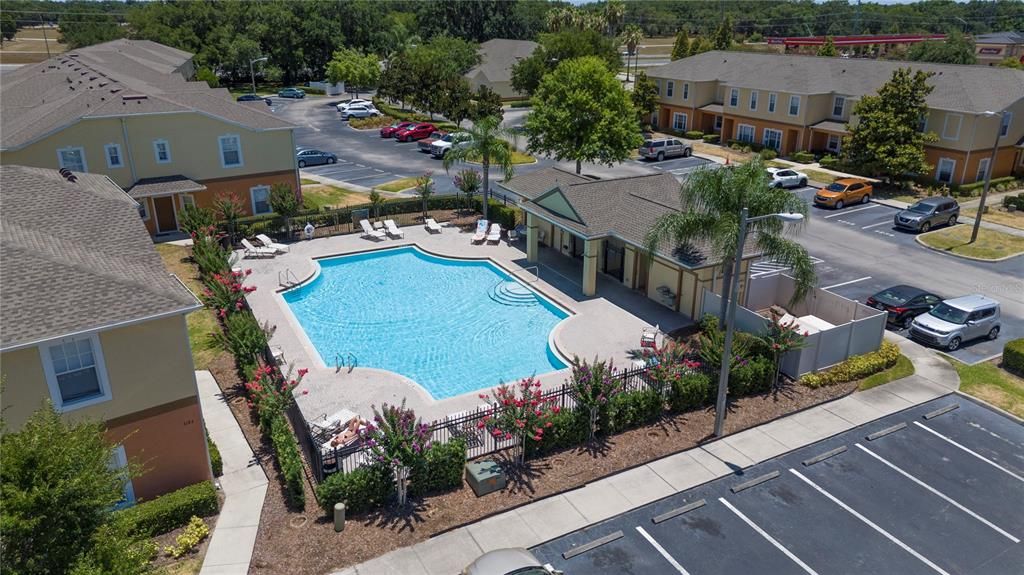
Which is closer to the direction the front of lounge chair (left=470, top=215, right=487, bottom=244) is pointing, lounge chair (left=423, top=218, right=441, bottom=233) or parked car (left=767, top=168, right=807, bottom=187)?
the lounge chair

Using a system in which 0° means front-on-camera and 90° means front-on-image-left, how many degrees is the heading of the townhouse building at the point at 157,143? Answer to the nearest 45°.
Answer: approximately 0°

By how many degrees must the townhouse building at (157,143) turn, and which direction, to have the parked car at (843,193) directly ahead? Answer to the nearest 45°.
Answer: approximately 90° to its left

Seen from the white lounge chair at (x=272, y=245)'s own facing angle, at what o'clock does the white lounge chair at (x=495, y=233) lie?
the white lounge chair at (x=495, y=233) is roughly at 11 o'clock from the white lounge chair at (x=272, y=245).

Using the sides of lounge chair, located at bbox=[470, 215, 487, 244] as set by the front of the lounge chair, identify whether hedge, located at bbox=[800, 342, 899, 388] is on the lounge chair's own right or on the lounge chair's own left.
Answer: on the lounge chair's own left

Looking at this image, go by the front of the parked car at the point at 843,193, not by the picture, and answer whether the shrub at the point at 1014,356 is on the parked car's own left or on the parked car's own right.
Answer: on the parked car's own left

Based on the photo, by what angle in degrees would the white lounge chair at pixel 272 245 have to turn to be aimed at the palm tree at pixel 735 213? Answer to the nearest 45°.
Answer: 0° — it already faces it

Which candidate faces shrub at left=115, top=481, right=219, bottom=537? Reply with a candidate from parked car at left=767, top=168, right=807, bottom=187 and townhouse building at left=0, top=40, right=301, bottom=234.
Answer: the townhouse building

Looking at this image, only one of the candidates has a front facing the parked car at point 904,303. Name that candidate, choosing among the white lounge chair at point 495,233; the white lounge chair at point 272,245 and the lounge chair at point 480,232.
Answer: the white lounge chair at point 272,245

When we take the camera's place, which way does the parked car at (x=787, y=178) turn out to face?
facing away from the viewer and to the right of the viewer

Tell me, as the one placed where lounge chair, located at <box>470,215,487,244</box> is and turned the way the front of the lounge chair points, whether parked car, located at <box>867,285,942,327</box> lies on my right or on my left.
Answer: on my left
